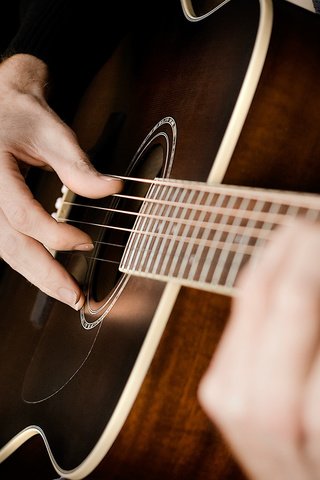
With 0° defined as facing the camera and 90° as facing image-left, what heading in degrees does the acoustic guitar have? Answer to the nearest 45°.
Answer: approximately 45°
